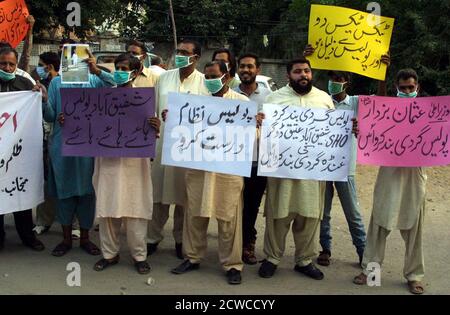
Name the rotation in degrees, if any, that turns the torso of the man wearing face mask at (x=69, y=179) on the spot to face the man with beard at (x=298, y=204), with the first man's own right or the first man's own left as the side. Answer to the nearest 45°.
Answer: approximately 45° to the first man's own left

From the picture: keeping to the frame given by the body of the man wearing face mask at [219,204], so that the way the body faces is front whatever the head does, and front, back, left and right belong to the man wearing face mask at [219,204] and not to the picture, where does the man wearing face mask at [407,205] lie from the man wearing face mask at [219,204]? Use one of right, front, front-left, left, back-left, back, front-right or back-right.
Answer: back-left

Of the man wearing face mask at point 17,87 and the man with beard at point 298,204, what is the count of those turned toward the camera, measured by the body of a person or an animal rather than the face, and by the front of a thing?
2

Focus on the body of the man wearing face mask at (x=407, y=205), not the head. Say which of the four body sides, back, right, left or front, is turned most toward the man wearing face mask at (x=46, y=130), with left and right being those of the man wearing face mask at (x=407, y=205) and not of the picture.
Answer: right

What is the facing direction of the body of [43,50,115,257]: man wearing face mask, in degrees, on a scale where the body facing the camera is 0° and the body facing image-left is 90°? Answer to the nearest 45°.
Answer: approximately 0°
